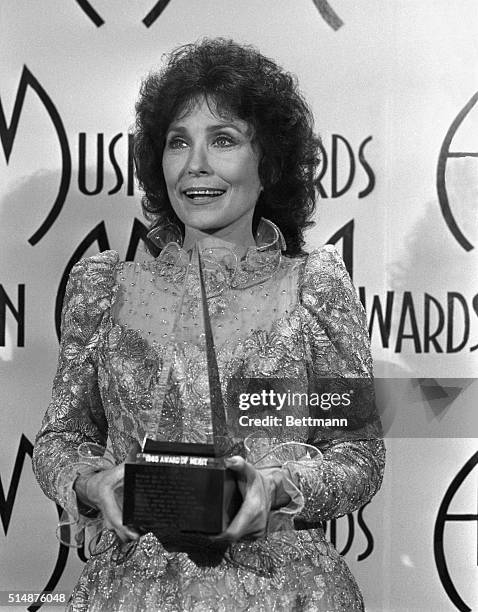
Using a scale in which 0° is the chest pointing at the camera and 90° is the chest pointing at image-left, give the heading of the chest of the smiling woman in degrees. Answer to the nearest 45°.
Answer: approximately 0°
